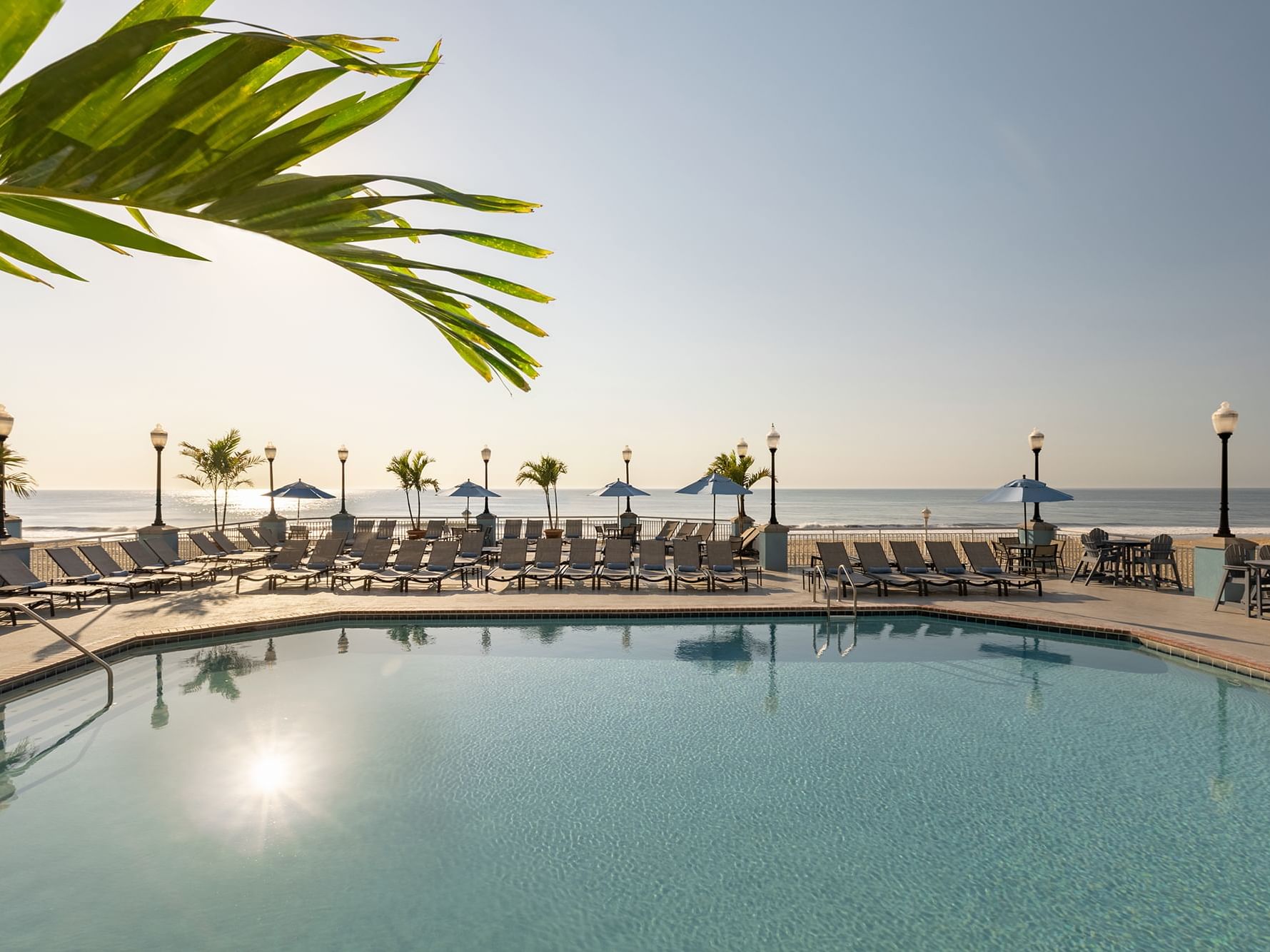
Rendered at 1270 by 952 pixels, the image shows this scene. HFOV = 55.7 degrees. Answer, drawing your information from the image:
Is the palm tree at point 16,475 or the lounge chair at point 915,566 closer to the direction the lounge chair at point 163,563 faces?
the lounge chair

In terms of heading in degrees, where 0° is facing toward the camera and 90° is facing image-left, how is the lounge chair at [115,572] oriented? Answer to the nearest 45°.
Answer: approximately 315°

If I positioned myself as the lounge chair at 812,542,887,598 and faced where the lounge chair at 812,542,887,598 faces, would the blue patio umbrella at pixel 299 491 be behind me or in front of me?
behind

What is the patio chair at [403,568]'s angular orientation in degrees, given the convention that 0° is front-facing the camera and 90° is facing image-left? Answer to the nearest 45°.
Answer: approximately 45°

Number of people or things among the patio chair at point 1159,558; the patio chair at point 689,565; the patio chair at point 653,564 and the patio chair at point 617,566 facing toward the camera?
3

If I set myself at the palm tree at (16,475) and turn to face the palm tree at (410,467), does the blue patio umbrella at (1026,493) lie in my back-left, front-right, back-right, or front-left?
front-right

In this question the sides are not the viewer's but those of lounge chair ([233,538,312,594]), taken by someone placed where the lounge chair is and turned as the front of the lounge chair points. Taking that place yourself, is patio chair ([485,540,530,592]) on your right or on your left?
on your left

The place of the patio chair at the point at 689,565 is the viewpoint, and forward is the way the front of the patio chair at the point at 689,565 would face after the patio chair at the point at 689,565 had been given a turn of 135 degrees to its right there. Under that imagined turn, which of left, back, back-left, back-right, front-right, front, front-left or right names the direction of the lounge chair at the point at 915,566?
back-right

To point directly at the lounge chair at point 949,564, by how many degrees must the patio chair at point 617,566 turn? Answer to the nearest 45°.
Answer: approximately 90° to its left

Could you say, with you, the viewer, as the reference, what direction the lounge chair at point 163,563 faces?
facing the viewer and to the right of the viewer

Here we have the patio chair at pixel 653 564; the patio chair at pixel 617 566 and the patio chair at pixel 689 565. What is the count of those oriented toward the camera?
3

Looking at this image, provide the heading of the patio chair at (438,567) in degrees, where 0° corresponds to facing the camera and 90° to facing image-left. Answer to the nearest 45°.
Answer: approximately 45°

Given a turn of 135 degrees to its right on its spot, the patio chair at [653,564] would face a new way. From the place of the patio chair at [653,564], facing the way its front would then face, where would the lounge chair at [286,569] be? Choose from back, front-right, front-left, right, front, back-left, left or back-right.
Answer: front-left

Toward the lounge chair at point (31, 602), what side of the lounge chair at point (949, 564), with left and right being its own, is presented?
right
